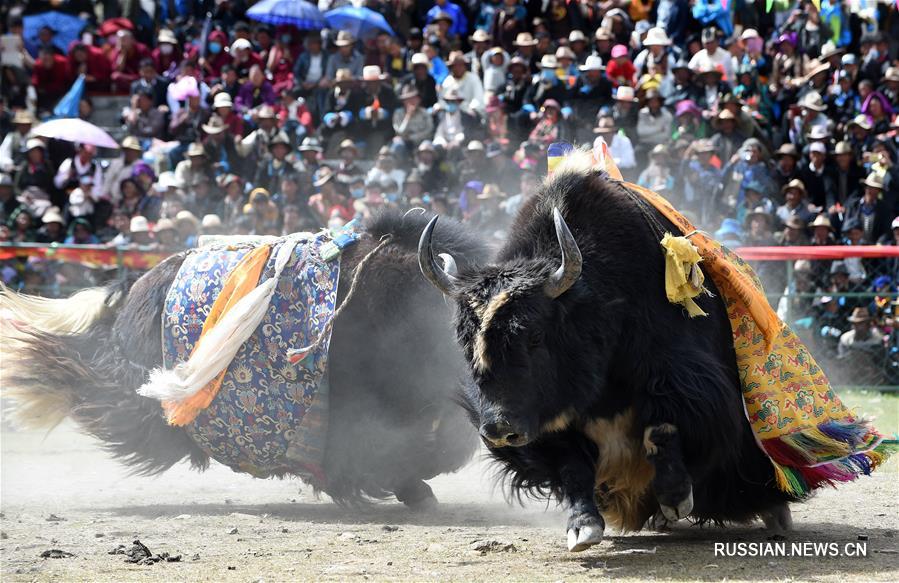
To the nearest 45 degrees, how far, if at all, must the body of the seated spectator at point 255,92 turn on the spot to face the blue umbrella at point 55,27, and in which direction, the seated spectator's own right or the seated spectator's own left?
approximately 135° to the seated spectator's own right

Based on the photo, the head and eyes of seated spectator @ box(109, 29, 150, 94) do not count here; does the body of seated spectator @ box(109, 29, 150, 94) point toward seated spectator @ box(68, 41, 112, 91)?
no

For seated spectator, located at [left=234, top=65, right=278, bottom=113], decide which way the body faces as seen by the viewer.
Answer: toward the camera

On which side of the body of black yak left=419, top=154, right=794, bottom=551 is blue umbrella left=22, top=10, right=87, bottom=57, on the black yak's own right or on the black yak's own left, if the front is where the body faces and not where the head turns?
on the black yak's own right

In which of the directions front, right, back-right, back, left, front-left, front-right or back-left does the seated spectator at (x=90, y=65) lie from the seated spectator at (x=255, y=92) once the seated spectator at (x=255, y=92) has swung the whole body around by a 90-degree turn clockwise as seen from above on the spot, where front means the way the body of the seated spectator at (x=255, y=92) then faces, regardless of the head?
front-right

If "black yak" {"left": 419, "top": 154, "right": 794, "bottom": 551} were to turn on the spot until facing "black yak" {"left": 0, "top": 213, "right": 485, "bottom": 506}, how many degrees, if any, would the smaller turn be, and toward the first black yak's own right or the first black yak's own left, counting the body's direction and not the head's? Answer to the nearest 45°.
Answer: approximately 90° to the first black yak's own right

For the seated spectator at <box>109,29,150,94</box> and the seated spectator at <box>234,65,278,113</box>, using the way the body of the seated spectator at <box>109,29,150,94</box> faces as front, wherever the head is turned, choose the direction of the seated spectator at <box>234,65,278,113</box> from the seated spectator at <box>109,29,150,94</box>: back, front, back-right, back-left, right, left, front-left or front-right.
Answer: front-left

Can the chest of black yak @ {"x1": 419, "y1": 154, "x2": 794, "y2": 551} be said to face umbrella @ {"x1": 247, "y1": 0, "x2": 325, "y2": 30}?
no

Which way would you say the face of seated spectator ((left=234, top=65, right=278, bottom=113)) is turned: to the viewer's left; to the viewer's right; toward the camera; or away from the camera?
toward the camera

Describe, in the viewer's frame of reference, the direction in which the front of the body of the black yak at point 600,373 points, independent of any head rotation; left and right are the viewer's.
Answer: facing the viewer and to the left of the viewer

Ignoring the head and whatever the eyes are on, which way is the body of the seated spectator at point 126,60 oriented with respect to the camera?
toward the camera

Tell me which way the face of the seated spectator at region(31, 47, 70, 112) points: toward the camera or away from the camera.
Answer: toward the camera

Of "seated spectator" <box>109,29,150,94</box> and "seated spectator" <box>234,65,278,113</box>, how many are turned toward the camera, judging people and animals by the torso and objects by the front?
2

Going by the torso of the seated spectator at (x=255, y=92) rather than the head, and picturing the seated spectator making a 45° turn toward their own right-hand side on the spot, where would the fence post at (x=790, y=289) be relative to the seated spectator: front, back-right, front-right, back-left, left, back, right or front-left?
left

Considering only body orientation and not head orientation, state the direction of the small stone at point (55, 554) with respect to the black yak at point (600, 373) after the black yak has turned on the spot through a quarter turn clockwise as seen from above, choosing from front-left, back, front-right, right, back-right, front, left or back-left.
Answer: front-left

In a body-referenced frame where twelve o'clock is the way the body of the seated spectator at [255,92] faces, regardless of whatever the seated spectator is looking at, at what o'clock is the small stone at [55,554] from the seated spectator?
The small stone is roughly at 12 o'clock from the seated spectator.

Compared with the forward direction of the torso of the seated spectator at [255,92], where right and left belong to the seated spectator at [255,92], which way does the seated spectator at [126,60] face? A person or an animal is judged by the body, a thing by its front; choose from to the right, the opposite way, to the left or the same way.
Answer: the same way

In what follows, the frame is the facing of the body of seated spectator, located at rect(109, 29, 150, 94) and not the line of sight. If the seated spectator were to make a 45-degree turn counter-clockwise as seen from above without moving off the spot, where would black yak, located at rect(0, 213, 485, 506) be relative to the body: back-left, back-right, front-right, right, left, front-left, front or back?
front-right
